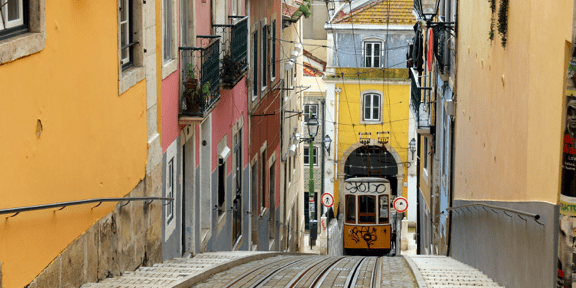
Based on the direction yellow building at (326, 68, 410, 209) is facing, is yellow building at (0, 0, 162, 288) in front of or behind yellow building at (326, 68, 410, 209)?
in front

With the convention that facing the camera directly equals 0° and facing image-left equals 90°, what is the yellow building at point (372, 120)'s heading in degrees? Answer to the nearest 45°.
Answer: approximately 0°

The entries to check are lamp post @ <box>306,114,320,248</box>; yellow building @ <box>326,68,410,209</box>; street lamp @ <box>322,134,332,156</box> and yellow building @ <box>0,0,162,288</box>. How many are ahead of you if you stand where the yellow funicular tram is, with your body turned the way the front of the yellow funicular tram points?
1

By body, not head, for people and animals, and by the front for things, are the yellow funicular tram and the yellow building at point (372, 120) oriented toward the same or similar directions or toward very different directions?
same or similar directions

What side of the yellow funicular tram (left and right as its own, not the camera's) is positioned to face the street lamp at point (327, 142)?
back

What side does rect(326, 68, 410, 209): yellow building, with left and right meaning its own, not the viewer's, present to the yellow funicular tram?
front

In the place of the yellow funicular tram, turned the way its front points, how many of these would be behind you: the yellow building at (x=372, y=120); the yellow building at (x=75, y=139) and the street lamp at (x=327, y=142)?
2

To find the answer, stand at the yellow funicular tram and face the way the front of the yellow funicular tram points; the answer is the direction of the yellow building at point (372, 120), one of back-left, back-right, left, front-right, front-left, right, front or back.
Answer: back

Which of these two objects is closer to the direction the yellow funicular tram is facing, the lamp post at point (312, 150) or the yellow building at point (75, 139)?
the yellow building

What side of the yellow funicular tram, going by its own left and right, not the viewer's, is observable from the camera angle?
front

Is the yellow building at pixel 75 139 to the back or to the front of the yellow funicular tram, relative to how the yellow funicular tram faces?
to the front
